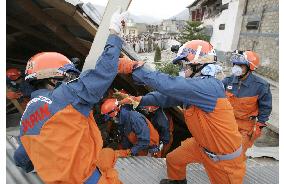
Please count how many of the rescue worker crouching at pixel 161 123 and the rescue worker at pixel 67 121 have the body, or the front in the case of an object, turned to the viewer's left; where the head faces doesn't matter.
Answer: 1

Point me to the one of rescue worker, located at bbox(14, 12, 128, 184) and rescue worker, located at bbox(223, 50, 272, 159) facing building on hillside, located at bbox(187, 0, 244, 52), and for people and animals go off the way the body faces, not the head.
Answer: rescue worker, located at bbox(14, 12, 128, 184)

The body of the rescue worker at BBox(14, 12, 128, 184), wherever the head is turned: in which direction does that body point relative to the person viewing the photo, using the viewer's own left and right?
facing away from the viewer and to the right of the viewer

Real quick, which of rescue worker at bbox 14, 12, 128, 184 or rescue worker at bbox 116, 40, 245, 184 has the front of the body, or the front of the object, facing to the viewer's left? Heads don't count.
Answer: rescue worker at bbox 116, 40, 245, 184

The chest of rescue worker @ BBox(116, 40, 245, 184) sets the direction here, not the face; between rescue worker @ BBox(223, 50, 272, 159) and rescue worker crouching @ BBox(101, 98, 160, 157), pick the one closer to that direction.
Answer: the rescue worker crouching

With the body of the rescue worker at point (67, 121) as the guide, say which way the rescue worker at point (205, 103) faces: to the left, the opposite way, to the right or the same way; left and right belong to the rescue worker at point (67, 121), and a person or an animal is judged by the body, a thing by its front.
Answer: to the left

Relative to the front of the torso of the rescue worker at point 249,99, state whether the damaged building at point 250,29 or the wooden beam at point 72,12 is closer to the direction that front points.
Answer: the wooden beam

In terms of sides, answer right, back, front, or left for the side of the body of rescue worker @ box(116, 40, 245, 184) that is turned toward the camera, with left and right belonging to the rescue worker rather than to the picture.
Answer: left

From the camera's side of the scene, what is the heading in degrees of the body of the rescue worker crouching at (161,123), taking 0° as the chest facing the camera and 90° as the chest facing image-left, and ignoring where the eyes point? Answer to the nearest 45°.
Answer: approximately 90°

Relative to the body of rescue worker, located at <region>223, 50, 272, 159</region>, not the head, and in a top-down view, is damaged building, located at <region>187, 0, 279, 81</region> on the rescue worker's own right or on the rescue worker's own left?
on the rescue worker's own right

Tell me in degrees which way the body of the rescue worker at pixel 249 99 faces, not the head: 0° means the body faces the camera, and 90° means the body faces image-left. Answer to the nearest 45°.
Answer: approximately 45°

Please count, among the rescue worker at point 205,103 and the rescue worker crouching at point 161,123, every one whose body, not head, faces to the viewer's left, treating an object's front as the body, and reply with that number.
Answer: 2
